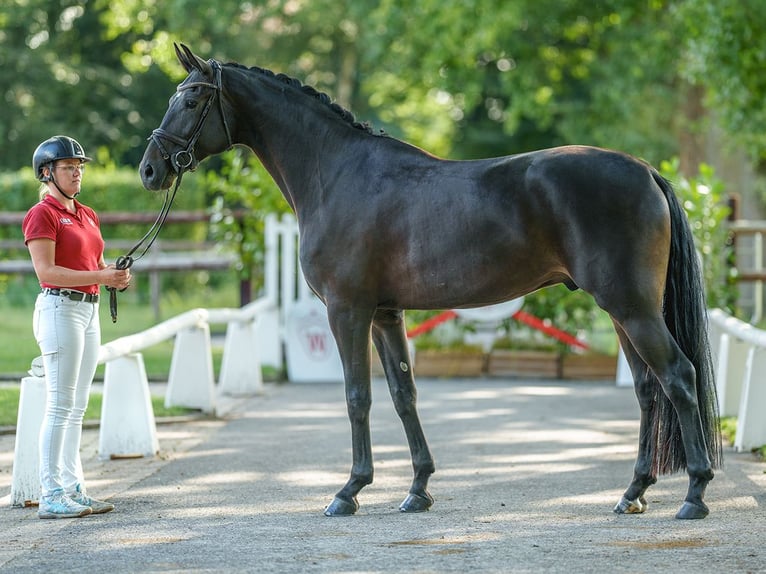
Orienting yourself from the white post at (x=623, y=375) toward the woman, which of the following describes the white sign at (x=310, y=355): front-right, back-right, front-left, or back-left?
front-right

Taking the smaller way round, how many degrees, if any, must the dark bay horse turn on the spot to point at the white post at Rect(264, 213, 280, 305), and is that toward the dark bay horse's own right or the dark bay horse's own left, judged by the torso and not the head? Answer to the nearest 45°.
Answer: approximately 90° to the dark bay horse's own right

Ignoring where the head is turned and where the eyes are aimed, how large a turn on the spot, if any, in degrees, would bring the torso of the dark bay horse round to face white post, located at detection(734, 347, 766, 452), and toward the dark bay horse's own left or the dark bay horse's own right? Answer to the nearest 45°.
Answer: approximately 135° to the dark bay horse's own right

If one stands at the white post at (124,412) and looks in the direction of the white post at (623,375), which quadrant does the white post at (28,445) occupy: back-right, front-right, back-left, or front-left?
back-right

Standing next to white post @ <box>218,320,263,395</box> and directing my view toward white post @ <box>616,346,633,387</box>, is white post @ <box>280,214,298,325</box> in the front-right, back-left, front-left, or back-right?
front-left

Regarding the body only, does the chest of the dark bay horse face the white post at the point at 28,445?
yes

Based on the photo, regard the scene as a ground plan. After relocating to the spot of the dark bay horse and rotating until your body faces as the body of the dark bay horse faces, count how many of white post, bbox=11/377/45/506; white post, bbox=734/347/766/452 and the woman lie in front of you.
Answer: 2

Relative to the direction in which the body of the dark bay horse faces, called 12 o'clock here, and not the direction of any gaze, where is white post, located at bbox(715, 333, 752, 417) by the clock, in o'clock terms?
The white post is roughly at 4 o'clock from the dark bay horse.

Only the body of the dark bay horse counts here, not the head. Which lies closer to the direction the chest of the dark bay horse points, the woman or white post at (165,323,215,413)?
the woman

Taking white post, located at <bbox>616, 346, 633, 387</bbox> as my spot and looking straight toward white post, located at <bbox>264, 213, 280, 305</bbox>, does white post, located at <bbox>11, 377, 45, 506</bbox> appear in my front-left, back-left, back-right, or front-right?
front-left

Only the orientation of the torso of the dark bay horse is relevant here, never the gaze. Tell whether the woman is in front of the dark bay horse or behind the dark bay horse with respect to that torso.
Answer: in front

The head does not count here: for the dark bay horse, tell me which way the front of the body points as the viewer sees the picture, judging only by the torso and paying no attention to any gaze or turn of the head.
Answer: to the viewer's left
